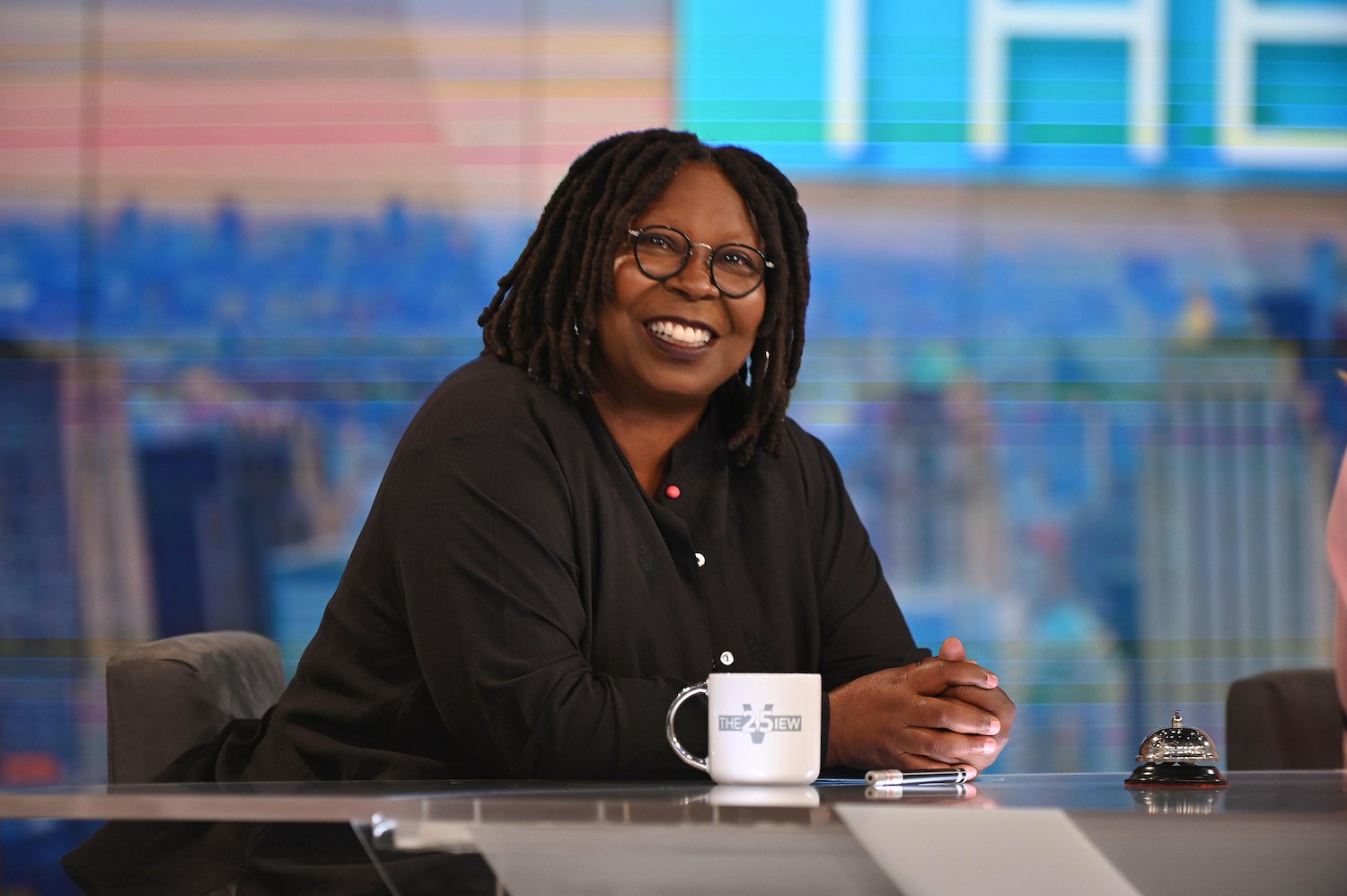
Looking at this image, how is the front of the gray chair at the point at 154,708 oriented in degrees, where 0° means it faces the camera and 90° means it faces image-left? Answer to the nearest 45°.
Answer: approximately 315°

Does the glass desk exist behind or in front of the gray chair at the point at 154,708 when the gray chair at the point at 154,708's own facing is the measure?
in front

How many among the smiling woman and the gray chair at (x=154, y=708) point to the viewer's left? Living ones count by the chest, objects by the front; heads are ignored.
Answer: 0

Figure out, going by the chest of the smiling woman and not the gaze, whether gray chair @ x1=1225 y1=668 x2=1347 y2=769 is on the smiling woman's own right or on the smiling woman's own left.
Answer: on the smiling woman's own left

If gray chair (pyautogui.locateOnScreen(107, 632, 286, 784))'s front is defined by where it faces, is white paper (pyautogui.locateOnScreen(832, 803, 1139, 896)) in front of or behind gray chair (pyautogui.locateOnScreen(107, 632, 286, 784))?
in front

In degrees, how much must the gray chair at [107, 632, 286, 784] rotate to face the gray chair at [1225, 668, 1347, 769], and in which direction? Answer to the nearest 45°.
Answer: approximately 45° to its left
